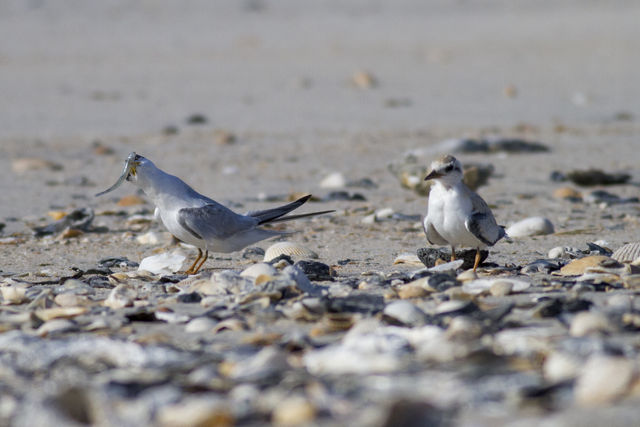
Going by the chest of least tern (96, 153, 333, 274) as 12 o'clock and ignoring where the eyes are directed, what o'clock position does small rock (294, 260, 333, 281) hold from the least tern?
The small rock is roughly at 7 o'clock from the least tern.

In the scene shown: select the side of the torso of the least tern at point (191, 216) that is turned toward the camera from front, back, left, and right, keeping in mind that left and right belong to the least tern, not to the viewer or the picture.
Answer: left

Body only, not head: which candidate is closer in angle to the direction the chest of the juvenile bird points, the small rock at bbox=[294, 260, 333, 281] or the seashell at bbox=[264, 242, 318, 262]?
the small rock

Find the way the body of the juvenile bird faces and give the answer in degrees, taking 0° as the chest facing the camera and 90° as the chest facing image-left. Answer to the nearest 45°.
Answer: approximately 45°

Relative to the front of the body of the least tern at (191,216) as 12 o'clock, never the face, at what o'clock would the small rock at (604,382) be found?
The small rock is roughly at 8 o'clock from the least tern.

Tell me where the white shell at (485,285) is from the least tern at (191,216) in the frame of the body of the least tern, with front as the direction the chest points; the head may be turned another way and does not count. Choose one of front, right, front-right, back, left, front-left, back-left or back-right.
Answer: back-left

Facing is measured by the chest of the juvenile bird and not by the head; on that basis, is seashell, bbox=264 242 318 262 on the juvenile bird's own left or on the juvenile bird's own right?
on the juvenile bird's own right

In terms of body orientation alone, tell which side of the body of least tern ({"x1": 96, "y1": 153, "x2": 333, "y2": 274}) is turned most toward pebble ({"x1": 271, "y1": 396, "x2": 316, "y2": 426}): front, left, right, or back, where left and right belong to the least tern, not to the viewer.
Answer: left

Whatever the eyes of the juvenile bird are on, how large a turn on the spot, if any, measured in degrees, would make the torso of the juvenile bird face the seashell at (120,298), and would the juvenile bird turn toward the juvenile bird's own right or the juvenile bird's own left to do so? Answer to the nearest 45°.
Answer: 0° — it already faces it

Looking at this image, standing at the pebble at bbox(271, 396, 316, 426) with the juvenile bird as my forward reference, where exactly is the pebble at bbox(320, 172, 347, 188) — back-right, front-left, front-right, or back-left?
front-left

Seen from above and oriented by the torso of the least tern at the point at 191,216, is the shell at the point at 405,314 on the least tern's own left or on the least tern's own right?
on the least tern's own left

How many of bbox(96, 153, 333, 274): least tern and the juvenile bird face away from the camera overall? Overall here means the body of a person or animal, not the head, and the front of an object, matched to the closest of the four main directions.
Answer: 0
